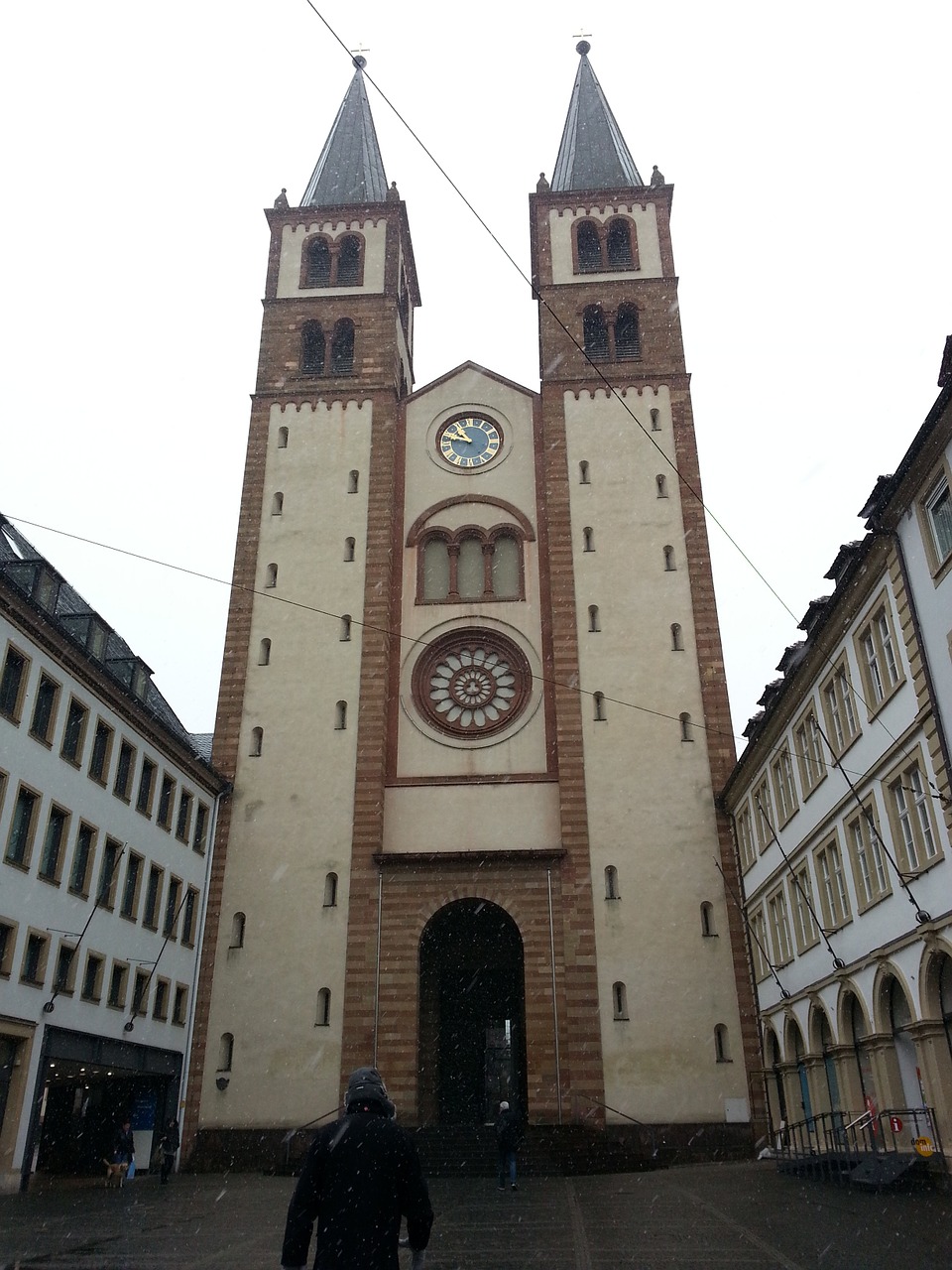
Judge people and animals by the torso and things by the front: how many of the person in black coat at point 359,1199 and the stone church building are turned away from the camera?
1

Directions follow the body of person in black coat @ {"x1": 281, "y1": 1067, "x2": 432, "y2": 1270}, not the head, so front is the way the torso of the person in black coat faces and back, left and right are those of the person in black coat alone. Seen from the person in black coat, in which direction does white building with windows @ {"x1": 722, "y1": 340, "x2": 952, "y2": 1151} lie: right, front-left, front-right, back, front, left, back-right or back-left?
front-right

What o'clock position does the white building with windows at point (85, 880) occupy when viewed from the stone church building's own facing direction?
The white building with windows is roughly at 2 o'clock from the stone church building.

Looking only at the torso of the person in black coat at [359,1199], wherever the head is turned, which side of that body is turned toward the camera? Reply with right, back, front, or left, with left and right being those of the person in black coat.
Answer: back

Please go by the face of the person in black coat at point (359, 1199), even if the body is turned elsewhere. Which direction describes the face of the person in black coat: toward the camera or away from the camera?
away from the camera

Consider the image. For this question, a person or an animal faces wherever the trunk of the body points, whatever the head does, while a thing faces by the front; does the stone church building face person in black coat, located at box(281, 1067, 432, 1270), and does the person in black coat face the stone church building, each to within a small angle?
yes

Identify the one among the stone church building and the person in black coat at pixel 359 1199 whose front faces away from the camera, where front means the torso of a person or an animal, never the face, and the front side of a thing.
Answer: the person in black coat

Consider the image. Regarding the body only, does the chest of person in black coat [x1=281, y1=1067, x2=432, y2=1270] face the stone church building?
yes
